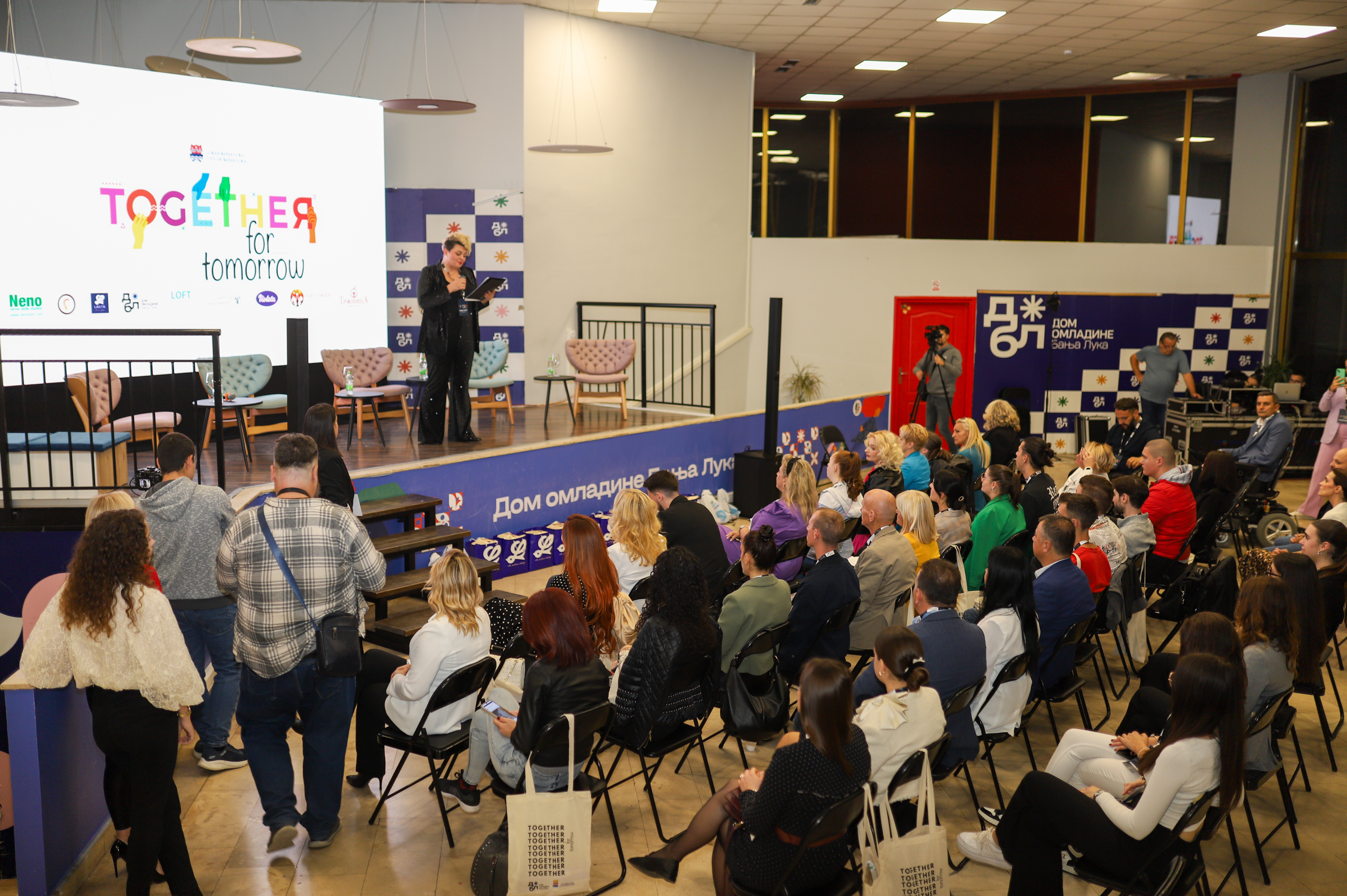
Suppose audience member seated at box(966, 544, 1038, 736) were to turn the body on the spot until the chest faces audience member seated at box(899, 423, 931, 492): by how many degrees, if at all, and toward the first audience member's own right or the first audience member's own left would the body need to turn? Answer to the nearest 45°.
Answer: approximately 45° to the first audience member's own right

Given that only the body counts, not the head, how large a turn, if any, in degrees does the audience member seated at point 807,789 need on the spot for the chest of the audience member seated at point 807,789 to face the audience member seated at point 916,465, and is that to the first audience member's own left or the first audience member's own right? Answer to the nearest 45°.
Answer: approximately 45° to the first audience member's own right

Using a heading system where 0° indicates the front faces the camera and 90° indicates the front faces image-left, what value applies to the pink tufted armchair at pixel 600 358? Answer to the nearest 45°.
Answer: approximately 0°

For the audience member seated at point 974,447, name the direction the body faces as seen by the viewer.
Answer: to the viewer's left

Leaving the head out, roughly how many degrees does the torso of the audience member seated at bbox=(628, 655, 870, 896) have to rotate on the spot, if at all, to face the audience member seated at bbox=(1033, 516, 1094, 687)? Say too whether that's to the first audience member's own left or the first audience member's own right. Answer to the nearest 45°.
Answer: approximately 90° to the first audience member's own right

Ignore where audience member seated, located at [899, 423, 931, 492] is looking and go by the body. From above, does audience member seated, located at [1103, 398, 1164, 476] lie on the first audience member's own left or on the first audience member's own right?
on the first audience member's own right

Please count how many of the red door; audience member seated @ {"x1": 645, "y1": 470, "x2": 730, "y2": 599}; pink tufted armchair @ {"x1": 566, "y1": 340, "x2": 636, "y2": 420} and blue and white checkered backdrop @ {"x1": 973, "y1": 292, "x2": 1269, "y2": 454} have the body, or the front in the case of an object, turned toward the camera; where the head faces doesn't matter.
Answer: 3

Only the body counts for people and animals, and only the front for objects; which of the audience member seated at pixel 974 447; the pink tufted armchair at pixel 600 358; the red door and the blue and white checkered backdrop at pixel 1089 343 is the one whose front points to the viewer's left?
the audience member seated

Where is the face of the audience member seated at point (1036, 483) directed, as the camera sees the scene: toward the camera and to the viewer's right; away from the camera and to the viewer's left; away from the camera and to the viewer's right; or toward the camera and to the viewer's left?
away from the camera and to the viewer's left

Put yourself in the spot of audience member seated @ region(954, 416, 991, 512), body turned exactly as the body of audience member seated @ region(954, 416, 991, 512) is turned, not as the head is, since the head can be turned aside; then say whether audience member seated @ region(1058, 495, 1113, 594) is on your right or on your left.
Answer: on your left

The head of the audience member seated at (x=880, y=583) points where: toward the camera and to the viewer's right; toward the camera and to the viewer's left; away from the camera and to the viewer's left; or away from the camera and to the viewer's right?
away from the camera and to the viewer's left

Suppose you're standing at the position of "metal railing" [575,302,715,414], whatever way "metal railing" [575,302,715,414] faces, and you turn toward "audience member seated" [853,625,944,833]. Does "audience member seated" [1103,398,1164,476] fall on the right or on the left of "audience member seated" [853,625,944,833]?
left
